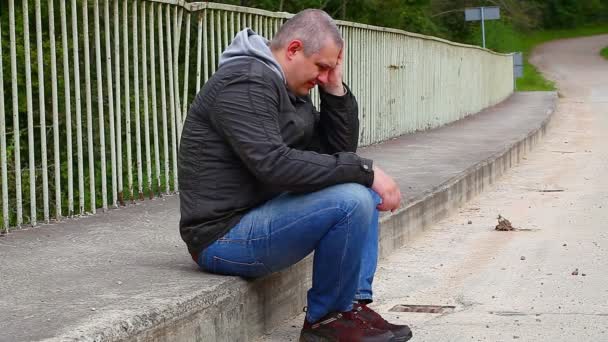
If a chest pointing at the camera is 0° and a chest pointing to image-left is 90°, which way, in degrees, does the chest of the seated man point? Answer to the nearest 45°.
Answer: approximately 270°

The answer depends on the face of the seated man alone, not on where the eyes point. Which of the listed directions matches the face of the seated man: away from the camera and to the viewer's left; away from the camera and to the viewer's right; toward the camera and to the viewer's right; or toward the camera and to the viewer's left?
toward the camera and to the viewer's right

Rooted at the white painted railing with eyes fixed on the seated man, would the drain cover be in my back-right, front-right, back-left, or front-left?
front-left

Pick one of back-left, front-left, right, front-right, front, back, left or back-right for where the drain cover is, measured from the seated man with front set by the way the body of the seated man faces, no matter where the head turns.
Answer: front-left

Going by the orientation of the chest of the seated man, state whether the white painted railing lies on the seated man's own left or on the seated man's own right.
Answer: on the seated man's own left

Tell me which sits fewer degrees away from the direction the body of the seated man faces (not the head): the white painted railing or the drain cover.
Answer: the drain cover
